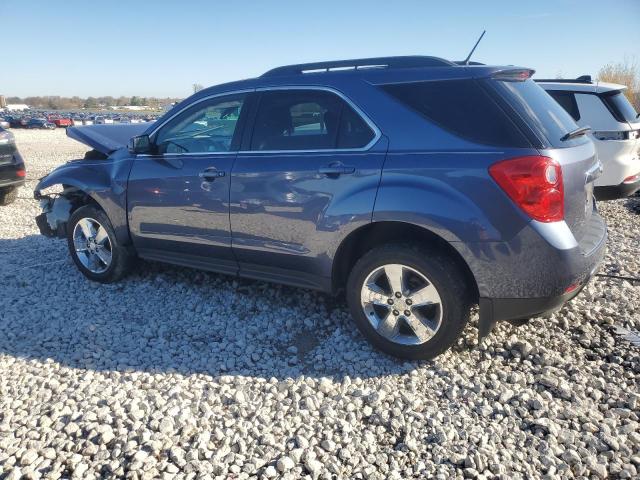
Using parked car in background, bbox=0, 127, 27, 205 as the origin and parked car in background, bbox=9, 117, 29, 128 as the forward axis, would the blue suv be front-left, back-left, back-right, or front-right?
back-right

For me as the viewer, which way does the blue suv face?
facing away from the viewer and to the left of the viewer

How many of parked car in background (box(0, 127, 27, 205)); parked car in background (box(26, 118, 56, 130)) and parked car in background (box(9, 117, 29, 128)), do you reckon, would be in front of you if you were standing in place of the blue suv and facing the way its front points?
3

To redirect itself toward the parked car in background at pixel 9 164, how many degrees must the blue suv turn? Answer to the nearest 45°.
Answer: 0° — it already faces it

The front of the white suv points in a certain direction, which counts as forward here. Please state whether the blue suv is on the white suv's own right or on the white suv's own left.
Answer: on the white suv's own left

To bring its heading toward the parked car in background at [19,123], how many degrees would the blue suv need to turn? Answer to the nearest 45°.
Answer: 0° — it already faces it

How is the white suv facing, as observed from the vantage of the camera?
facing away from the viewer and to the left of the viewer

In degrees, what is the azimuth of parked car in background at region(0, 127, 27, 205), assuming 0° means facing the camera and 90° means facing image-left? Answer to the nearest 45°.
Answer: approximately 90°
